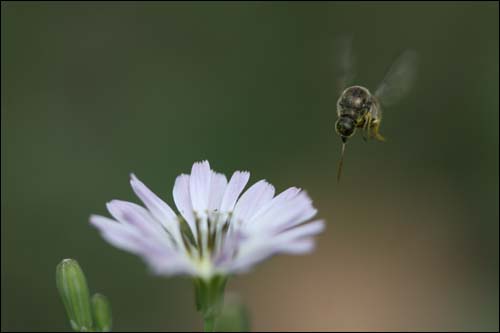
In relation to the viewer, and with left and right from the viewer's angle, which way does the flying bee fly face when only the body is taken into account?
facing the viewer and to the left of the viewer

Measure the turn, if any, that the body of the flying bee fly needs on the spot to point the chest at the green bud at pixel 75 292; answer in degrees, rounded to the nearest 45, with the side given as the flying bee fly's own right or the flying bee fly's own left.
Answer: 0° — it already faces it
